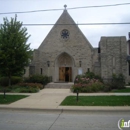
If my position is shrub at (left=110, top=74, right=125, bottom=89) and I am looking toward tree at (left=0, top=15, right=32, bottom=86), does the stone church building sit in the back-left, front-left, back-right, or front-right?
front-right

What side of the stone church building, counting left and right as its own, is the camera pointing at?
front

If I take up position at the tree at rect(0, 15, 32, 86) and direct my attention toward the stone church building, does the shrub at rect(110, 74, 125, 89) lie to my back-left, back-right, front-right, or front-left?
front-right

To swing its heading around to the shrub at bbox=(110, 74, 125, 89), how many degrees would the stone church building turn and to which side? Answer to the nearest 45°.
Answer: approximately 45° to its left

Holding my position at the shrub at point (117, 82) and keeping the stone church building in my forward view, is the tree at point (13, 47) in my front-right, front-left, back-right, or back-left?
front-left

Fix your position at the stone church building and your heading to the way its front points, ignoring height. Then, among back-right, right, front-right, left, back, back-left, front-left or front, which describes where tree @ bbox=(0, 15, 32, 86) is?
front-right

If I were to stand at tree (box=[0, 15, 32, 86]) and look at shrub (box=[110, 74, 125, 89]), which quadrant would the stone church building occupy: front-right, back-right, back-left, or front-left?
front-left
